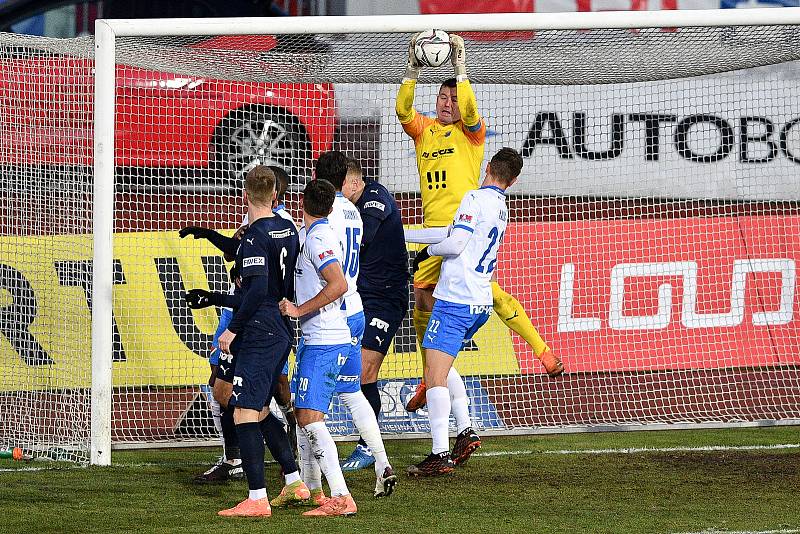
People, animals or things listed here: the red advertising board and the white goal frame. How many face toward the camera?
2

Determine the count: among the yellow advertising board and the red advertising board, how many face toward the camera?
2

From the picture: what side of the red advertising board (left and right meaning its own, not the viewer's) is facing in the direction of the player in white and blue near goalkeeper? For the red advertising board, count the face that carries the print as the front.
front

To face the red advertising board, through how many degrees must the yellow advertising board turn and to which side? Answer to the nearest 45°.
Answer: approximately 90° to its left

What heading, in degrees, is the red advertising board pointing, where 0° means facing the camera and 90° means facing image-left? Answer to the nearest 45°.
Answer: approximately 0°

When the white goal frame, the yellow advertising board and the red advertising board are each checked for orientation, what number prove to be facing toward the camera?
3
